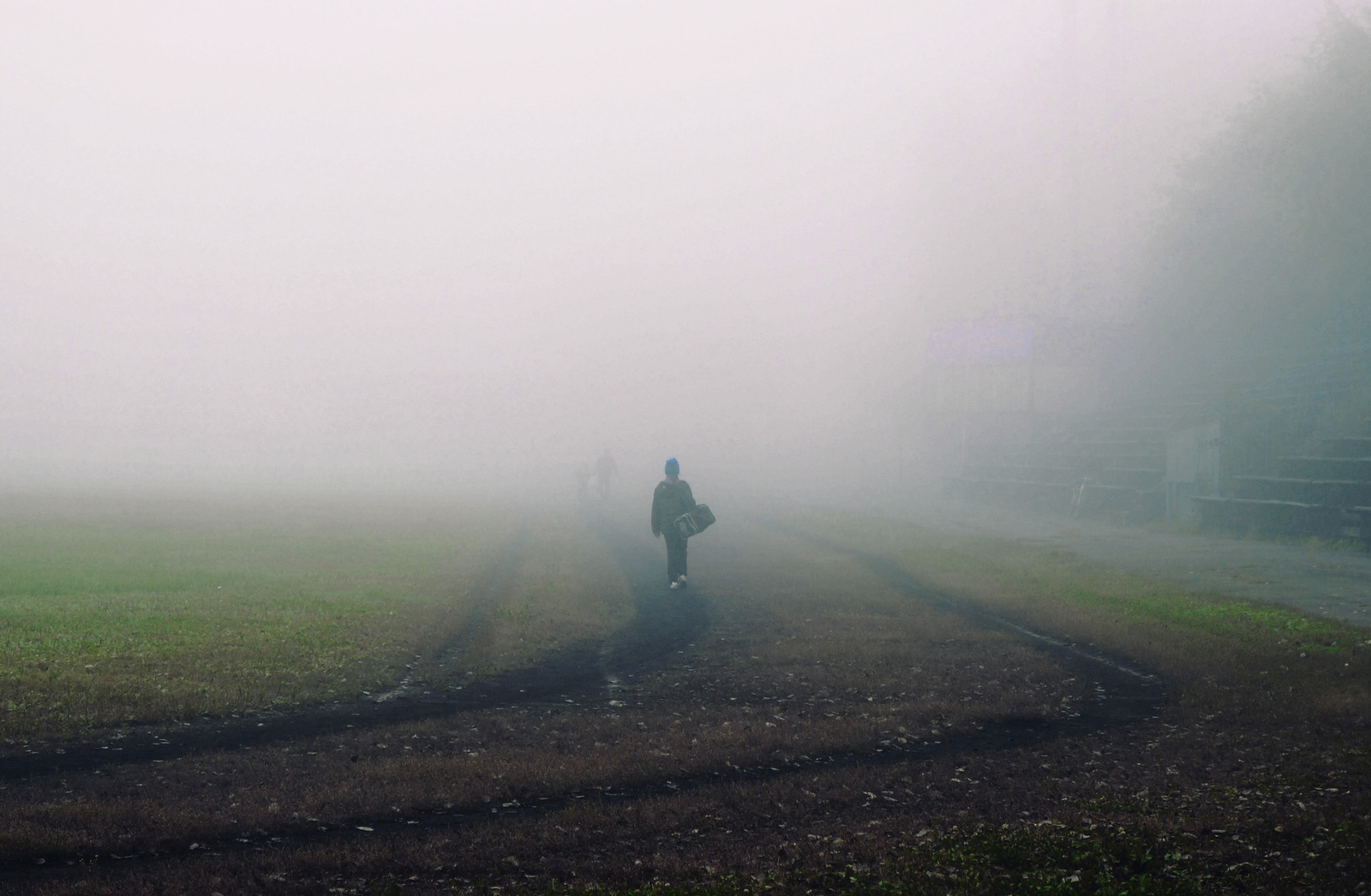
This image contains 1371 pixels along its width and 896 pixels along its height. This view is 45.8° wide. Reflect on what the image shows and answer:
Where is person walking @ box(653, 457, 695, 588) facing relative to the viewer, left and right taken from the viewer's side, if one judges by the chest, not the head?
facing away from the viewer
